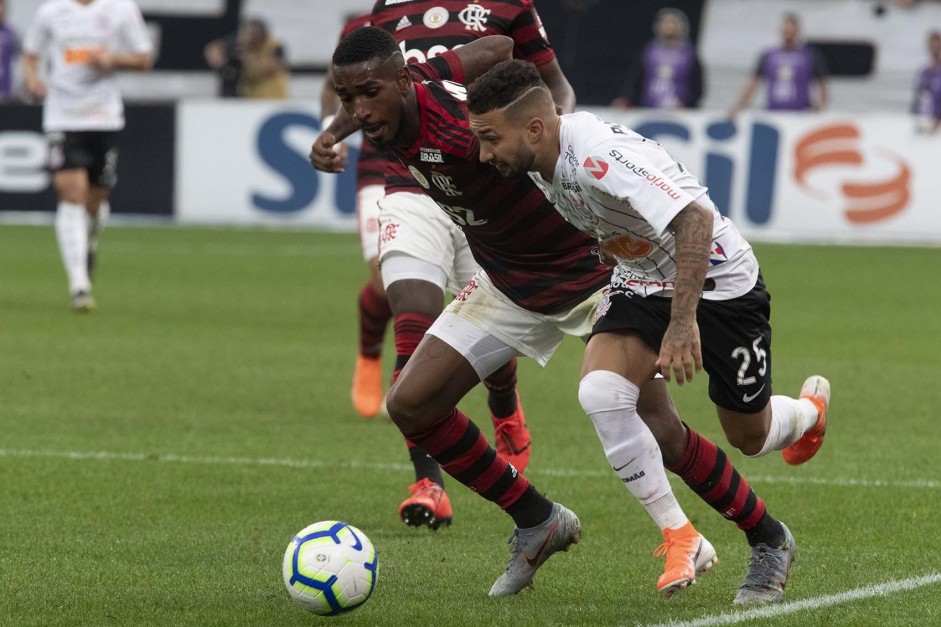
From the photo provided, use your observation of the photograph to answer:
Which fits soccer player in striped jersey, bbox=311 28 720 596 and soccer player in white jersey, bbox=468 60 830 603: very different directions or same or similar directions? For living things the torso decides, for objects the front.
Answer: same or similar directions

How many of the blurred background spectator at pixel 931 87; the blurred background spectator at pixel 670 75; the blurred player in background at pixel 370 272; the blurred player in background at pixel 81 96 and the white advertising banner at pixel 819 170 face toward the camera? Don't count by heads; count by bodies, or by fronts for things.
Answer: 5

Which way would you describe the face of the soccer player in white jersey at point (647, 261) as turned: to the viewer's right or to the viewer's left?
to the viewer's left

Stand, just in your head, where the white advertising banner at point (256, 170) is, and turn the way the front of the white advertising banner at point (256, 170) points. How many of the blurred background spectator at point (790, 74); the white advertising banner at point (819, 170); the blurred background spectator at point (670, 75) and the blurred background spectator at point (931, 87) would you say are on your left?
4

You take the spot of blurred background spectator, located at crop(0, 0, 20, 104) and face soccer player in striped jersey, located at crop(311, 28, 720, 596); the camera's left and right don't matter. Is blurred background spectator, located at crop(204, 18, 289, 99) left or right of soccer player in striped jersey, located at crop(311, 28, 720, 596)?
left

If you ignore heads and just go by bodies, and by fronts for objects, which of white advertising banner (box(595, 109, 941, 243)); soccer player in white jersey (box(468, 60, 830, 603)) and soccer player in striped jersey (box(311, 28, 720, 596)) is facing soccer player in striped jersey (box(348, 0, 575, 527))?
the white advertising banner

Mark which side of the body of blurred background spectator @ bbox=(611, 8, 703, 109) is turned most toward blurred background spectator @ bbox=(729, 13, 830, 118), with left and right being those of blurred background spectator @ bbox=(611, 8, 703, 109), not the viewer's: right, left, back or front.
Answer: left

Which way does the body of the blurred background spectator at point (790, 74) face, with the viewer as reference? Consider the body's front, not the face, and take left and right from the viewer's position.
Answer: facing the viewer

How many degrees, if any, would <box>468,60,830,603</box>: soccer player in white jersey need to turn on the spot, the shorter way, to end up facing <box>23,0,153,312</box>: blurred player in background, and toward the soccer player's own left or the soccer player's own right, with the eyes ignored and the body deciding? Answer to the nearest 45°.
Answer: approximately 90° to the soccer player's own right

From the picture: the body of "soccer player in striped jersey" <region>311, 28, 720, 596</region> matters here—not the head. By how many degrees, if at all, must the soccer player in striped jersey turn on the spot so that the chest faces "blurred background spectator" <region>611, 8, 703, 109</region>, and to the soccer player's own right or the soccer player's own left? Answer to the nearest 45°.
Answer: approximately 135° to the soccer player's own right

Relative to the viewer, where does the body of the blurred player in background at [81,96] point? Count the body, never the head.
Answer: toward the camera

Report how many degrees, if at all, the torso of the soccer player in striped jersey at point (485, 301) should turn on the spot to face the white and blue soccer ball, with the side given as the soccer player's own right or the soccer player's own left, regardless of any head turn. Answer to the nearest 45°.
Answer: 0° — they already face it

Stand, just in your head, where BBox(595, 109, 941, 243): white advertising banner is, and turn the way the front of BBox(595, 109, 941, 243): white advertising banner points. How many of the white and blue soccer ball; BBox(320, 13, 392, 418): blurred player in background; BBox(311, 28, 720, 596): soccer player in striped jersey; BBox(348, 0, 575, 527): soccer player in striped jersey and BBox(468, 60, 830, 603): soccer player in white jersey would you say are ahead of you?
5

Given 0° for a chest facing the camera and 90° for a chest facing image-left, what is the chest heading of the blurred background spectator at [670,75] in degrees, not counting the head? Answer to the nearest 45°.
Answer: approximately 0°

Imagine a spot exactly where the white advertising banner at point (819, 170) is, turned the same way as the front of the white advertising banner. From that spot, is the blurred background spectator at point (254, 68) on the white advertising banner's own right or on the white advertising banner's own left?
on the white advertising banner's own right

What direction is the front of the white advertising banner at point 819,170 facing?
toward the camera
